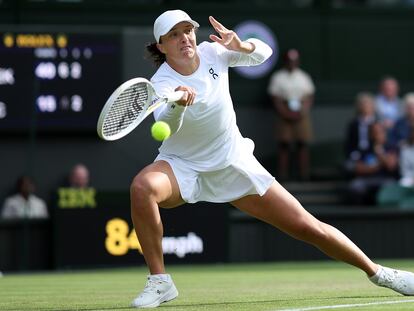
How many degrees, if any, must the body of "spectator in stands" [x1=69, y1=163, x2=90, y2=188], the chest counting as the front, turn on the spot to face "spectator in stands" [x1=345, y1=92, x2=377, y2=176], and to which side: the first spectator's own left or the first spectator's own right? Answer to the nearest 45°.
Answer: approximately 90° to the first spectator's own left

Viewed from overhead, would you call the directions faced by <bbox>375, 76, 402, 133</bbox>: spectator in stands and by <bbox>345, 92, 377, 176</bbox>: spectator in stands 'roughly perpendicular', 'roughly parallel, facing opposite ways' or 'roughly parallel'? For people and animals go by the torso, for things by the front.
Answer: roughly parallel

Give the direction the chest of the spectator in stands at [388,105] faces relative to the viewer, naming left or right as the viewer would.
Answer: facing the viewer

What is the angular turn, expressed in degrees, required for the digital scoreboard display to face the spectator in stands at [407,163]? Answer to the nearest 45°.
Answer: approximately 90° to its left

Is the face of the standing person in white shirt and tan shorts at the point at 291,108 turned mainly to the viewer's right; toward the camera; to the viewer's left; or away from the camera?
toward the camera

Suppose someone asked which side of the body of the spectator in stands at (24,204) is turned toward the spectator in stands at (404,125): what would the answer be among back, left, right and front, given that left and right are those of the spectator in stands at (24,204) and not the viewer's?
left

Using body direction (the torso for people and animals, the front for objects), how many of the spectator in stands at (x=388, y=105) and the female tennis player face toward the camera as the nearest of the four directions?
2

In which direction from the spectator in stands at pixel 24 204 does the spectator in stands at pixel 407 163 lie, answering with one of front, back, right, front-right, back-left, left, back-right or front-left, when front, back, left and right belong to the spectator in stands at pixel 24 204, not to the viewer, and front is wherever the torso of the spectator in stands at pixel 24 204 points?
left

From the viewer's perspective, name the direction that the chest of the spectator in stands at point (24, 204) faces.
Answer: toward the camera

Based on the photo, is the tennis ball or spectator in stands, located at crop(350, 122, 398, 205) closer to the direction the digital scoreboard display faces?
the tennis ball

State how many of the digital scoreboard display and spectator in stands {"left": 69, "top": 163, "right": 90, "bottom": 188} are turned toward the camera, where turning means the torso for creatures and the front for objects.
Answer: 2

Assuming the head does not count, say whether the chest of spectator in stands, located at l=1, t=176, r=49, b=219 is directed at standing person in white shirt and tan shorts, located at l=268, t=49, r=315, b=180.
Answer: no

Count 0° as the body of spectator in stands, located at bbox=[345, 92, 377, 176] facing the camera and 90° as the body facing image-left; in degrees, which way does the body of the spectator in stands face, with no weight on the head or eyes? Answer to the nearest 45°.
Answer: approximately 0°

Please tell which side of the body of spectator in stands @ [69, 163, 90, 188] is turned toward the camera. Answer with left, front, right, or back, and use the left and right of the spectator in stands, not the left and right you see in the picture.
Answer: front

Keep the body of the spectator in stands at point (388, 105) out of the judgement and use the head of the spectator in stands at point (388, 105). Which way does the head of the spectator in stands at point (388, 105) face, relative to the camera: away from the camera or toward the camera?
toward the camera

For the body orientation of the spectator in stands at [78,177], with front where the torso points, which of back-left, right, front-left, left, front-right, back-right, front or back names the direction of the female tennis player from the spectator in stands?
front

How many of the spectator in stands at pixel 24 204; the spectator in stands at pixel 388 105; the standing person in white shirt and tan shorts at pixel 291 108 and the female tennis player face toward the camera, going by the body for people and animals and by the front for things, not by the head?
4

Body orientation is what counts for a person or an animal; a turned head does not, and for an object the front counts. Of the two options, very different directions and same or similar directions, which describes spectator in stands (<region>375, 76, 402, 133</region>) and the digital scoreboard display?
same or similar directions

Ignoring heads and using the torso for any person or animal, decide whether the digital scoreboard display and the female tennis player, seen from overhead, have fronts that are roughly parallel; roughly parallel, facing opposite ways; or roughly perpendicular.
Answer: roughly parallel
